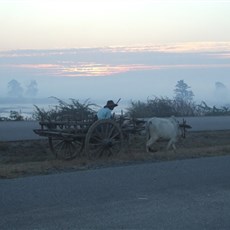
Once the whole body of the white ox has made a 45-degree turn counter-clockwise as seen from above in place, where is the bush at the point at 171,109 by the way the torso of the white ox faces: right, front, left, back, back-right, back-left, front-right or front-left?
front-left

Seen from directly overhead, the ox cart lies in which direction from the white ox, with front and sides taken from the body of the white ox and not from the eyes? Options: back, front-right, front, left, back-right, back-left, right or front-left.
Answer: back-right

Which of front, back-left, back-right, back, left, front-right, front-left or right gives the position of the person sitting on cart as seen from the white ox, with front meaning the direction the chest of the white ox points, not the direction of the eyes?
back-right

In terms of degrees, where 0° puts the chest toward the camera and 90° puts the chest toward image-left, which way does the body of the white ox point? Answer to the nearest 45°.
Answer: approximately 270°
